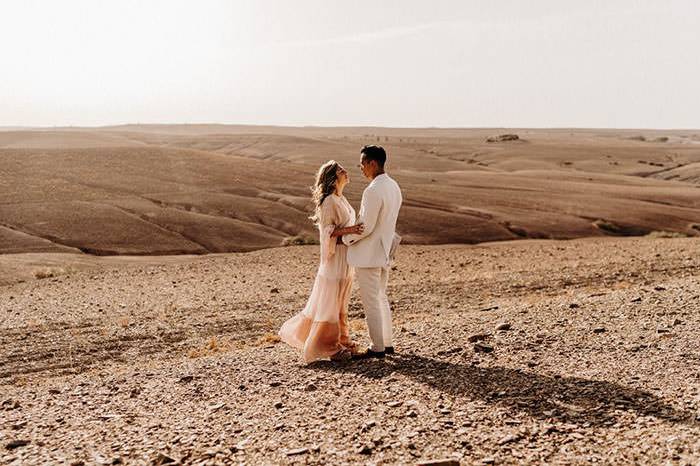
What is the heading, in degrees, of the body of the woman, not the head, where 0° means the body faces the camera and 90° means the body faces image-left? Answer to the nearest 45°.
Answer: approximately 270°

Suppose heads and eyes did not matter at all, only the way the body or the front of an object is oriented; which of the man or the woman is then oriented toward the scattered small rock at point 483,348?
the woman

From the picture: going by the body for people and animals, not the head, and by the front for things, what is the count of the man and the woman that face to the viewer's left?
1

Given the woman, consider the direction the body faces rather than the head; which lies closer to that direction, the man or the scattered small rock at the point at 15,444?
the man

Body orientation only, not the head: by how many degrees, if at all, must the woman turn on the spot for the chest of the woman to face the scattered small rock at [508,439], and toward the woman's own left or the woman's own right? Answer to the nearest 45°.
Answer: approximately 45° to the woman's own right

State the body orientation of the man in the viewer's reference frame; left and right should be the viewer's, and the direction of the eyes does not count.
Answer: facing to the left of the viewer

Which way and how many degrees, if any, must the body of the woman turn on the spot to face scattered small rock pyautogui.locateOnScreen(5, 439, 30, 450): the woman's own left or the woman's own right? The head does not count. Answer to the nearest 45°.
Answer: approximately 135° to the woman's own right

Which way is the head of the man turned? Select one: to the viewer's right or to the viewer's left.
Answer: to the viewer's left

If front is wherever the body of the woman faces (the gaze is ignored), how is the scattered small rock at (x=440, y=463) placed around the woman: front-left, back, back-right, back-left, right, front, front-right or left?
right

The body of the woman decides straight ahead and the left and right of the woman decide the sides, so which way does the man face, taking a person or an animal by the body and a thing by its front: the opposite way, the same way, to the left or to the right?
the opposite way

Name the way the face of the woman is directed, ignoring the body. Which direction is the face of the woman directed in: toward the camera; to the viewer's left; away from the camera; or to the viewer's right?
to the viewer's right

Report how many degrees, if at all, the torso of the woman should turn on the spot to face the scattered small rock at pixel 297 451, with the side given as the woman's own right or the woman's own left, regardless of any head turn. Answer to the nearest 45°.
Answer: approximately 90° to the woman's own right
